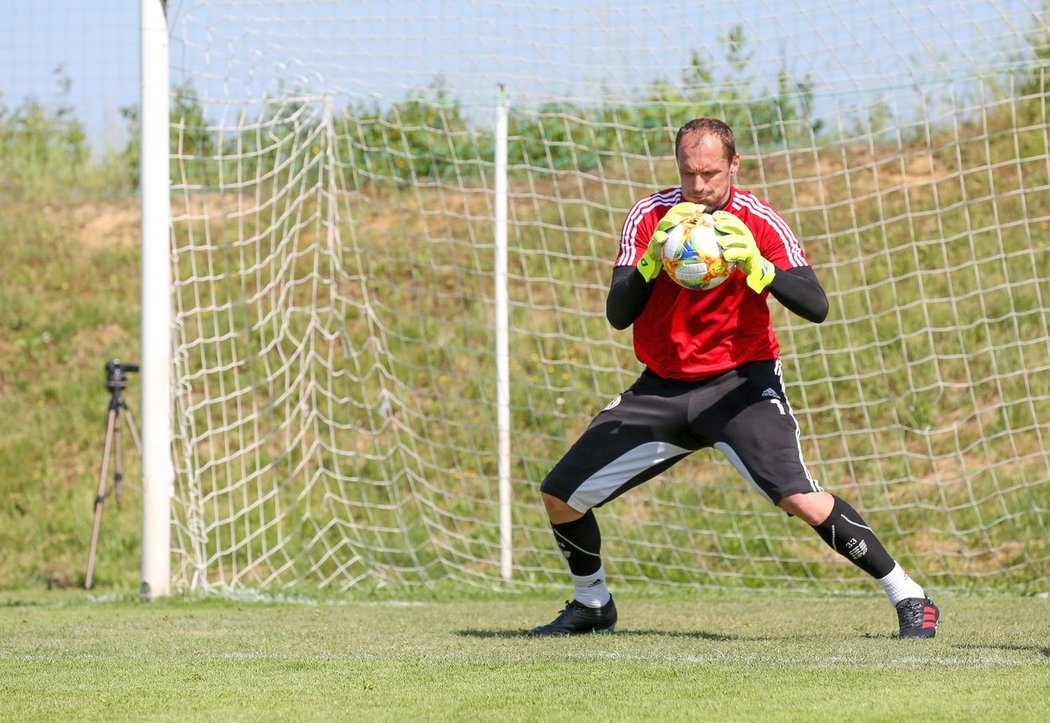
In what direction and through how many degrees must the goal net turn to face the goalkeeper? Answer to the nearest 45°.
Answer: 0° — it already faces them

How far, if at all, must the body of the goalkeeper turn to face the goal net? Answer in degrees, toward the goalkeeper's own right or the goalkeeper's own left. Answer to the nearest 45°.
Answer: approximately 180°

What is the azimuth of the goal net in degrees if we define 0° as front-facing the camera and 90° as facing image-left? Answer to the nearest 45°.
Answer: approximately 0°

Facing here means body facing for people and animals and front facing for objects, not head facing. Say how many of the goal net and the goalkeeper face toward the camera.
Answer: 2

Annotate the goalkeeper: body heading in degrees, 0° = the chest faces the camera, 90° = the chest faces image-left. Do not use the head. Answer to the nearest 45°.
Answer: approximately 0°

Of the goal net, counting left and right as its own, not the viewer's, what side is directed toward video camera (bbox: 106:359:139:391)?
right

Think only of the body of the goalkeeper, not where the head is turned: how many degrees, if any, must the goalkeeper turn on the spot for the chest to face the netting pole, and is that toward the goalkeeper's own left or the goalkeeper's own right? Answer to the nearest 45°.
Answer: approximately 135° to the goalkeeper's own right

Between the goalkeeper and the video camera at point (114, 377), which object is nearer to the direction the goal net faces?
the goalkeeper
